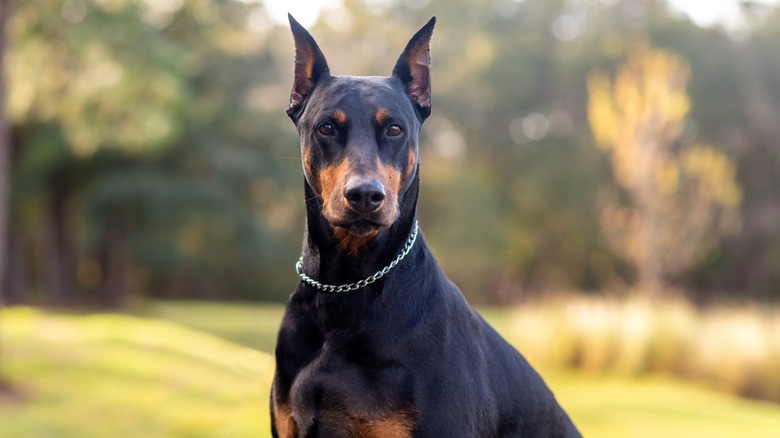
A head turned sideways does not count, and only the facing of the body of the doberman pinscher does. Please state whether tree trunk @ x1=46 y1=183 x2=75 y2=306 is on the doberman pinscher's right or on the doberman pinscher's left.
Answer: on the doberman pinscher's right

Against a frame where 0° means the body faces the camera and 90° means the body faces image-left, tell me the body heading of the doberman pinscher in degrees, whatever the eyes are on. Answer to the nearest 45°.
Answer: approximately 45°

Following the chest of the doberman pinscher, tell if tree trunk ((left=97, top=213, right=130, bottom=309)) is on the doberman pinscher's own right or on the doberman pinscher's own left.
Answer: on the doberman pinscher's own right

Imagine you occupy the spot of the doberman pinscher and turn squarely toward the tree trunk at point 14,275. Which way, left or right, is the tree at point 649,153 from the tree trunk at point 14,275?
right

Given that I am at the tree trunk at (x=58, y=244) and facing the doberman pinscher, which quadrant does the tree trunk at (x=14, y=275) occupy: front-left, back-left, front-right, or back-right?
back-right

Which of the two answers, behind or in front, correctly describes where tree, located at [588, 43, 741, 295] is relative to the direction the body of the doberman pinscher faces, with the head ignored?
behind
